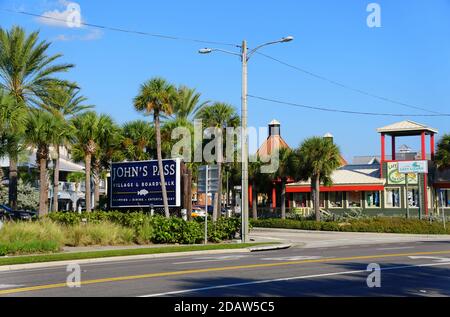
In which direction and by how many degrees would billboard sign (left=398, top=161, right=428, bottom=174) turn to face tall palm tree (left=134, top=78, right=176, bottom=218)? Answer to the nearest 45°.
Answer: approximately 45° to its right

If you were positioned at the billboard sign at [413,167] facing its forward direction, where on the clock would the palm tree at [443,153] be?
The palm tree is roughly at 8 o'clock from the billboard sign.

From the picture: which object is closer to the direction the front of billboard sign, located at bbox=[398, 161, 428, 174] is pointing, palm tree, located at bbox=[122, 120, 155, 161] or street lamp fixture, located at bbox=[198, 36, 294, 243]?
the street lamp fixture

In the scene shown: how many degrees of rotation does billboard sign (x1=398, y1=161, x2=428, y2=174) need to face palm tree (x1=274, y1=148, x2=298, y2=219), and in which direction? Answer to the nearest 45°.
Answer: approximately 90° to its right

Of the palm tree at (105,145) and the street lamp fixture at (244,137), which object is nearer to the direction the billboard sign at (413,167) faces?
the street lamp fixture

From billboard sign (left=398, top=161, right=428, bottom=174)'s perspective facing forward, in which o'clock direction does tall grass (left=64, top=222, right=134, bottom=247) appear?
The tall grass is roughly at 1 o'clock from the billboard sign.

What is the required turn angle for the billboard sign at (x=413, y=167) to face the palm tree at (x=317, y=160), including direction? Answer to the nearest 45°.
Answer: approximately 45° to its right

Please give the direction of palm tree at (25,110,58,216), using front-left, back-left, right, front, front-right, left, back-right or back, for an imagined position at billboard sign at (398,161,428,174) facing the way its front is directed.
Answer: front-right

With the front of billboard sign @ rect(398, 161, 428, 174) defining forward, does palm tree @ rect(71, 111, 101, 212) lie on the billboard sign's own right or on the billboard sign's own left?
on the billboard sign's own right

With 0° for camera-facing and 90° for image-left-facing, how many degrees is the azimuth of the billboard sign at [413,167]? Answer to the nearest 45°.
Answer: approximately 0°

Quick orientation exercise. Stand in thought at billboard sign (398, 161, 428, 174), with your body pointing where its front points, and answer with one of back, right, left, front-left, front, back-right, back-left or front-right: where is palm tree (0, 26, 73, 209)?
front-right
